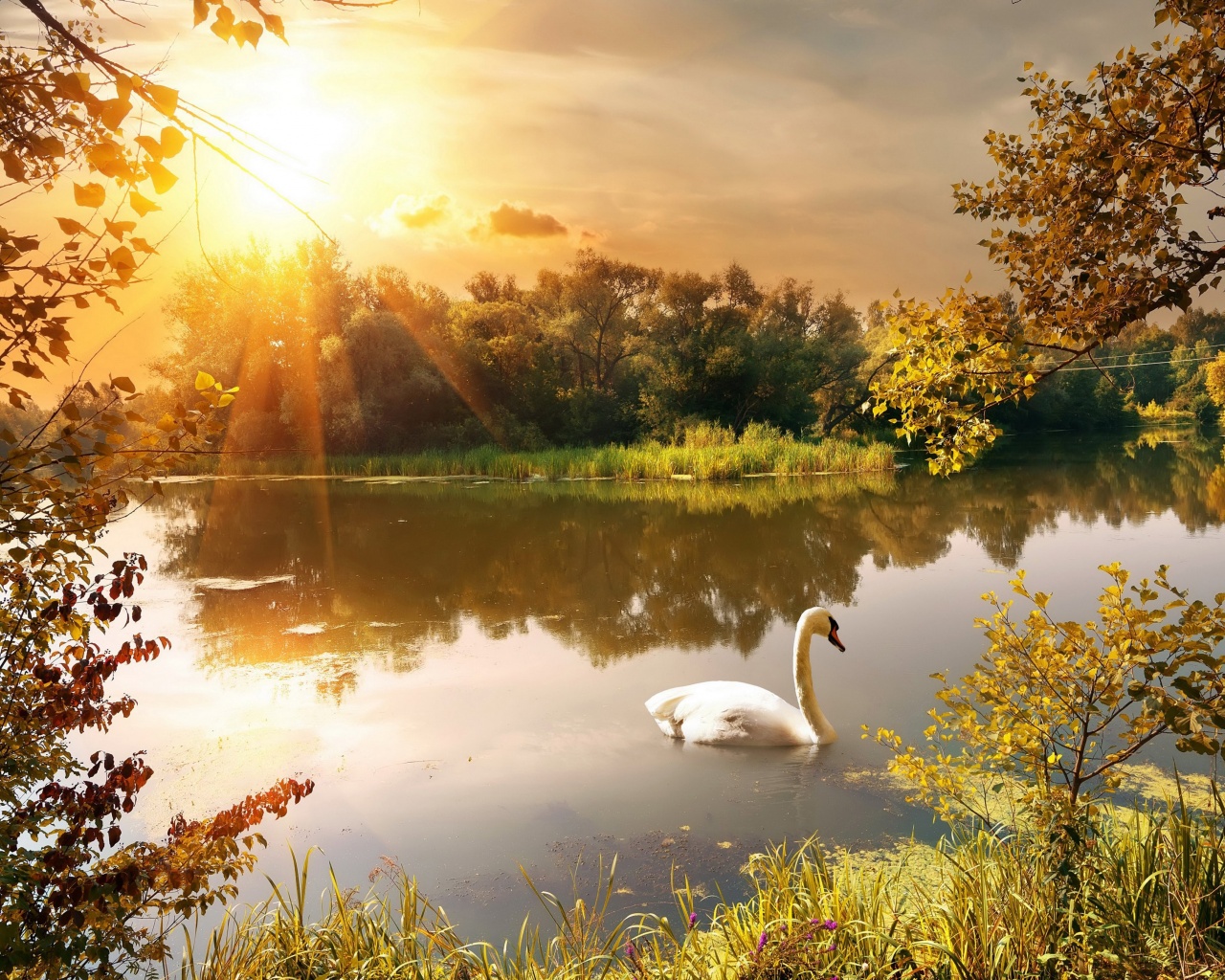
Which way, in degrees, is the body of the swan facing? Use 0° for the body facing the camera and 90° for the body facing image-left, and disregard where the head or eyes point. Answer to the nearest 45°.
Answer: approximately 270°

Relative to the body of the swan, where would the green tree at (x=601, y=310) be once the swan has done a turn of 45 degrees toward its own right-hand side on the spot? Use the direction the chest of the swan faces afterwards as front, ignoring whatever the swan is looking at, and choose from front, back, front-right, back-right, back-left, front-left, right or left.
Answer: back-left

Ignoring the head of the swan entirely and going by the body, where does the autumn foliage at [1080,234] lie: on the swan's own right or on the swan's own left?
on the swan's own right
